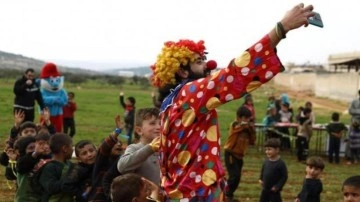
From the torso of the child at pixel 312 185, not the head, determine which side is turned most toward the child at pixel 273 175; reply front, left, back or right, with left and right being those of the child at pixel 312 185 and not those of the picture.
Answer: right

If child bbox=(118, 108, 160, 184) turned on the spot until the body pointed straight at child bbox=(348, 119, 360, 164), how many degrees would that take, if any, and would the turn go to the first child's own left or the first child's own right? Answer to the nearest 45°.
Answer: approximately 90° to the first child's own left

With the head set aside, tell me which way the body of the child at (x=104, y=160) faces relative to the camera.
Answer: to the viewer's right

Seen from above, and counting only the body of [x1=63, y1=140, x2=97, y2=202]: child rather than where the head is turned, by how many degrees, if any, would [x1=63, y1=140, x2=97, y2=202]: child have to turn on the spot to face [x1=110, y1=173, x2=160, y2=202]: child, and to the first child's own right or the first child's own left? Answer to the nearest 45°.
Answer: approximately 45° to the first child's own right

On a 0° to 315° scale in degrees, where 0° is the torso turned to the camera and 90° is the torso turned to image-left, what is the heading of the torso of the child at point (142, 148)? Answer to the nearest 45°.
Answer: approximately 315°

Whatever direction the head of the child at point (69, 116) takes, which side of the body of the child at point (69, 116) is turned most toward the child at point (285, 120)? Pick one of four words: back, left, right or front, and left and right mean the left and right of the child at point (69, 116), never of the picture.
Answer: left

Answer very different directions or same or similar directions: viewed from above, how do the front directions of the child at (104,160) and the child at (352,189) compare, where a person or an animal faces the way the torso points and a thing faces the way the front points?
very different directions

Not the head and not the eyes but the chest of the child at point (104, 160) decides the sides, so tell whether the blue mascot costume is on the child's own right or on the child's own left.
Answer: on the child's own left

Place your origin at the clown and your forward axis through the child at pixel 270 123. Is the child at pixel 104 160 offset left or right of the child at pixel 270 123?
left
